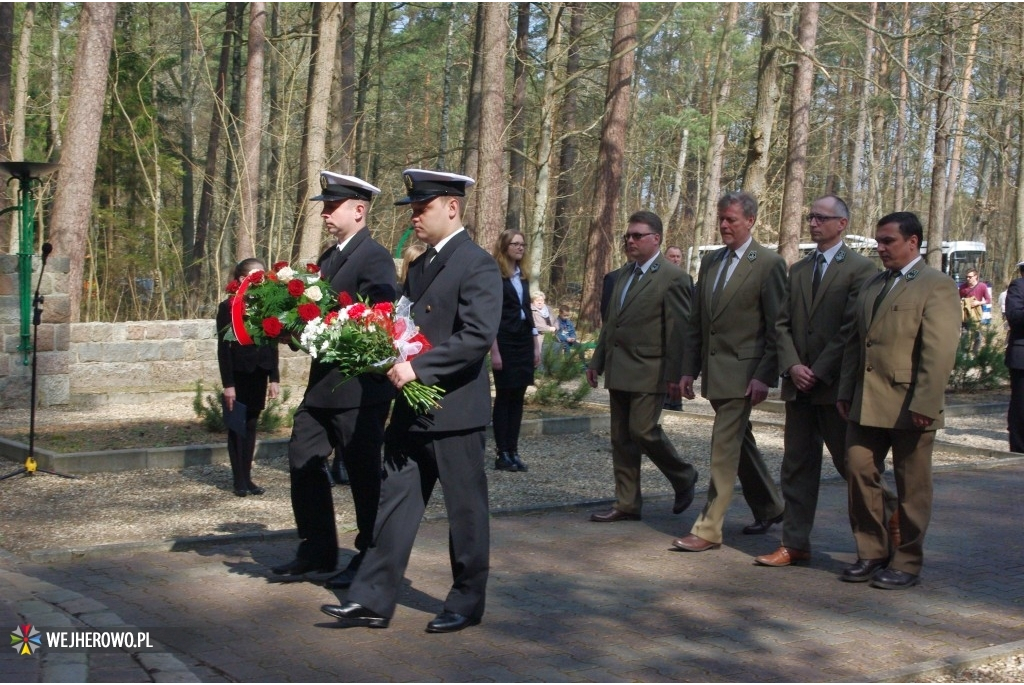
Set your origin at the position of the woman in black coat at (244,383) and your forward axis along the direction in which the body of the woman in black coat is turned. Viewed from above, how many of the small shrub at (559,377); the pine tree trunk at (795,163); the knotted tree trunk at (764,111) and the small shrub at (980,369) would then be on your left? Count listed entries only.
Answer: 4

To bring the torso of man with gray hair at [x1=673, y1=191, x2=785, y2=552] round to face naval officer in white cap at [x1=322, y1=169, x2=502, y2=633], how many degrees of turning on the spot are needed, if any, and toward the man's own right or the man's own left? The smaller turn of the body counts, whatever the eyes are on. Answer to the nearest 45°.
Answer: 0° — they already face them

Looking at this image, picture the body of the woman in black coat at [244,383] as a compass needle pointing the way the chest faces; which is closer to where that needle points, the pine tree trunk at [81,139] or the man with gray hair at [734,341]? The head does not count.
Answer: the man with gray hair

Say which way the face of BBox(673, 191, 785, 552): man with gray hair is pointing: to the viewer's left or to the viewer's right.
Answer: to the viewer's left

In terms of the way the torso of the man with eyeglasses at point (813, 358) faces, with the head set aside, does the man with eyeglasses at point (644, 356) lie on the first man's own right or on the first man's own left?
on the first man's own right

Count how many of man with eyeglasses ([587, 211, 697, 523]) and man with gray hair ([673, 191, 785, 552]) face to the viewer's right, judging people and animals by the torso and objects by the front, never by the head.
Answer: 0

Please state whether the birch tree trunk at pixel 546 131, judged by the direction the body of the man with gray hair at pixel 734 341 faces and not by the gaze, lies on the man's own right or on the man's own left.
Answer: on the man's own right

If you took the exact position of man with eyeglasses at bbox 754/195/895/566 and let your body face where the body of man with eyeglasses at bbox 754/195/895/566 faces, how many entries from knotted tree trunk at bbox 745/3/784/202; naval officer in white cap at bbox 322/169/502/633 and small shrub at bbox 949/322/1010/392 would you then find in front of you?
1

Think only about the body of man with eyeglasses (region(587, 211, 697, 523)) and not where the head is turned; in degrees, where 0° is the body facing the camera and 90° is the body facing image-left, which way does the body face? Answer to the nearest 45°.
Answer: approximately 45°

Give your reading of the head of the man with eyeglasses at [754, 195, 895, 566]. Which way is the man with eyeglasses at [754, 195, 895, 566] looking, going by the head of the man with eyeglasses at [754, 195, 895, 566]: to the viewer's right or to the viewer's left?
to the viewer's left

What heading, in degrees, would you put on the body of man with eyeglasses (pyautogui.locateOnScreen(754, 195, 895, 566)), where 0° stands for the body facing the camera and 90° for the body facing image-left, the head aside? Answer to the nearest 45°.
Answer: approximately 45°

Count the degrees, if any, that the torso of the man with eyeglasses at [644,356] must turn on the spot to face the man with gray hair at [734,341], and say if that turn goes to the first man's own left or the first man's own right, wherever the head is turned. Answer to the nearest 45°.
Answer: approximately 90° to the first man's own left

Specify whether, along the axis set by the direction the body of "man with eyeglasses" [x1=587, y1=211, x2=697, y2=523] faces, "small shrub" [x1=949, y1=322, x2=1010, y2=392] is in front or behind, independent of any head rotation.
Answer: behind
